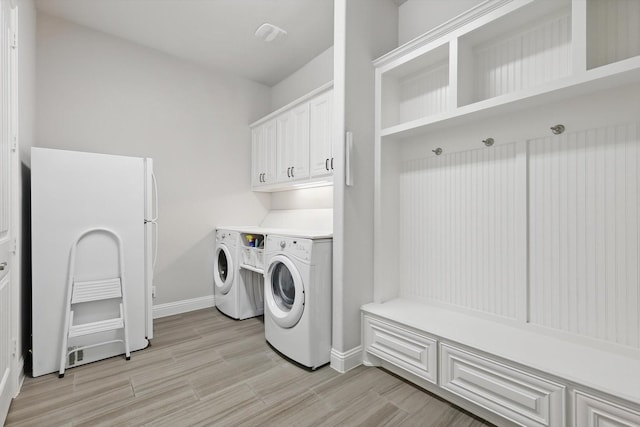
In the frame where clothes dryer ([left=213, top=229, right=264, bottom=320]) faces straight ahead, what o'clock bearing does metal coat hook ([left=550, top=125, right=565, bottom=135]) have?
The metal coat hook is roughly at 9 o'clock from the clothes dryer.

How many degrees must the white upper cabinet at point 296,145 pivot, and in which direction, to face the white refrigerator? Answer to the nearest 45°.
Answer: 0° — it already faces it

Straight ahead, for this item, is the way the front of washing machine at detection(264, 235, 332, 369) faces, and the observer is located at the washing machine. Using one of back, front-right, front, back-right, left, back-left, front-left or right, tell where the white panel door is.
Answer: front-right

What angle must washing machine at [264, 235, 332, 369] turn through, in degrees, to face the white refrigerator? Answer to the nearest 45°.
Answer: approximately 45° to its right

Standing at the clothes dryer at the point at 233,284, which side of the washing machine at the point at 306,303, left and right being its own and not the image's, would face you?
right
